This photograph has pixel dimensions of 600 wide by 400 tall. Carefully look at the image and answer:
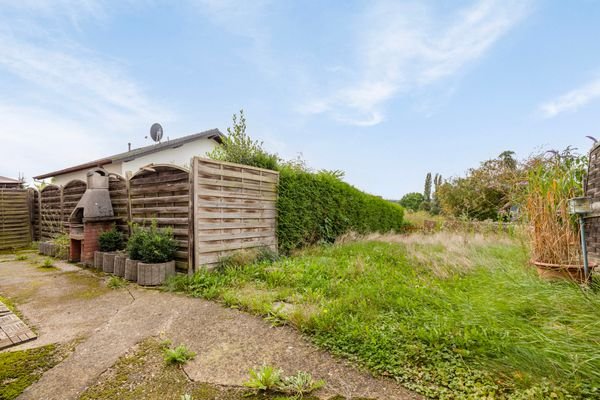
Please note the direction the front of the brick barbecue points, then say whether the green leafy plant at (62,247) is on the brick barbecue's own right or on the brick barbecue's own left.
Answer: on the brick barbecue's own right

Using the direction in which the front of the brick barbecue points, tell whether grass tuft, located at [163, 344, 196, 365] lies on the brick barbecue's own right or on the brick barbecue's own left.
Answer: on the brick barbecue's own left

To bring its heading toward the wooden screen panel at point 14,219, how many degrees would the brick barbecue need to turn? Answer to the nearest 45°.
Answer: approximately 135° to its right

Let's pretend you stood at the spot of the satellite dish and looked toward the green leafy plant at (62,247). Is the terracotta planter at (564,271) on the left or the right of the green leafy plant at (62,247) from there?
left

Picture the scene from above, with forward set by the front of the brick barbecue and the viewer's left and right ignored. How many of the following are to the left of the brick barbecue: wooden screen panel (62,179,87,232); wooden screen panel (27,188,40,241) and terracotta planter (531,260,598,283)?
1

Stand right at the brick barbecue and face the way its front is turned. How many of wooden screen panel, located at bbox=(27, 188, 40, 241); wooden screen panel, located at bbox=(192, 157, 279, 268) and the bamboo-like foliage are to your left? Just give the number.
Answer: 2

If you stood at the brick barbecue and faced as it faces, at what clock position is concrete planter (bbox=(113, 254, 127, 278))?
The concrete planter is roughly at 10 o'clock from the brick barbecue.

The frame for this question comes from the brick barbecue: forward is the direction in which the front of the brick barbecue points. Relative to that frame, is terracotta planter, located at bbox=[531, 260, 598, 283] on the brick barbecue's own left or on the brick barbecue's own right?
on the brick barbecue's own left

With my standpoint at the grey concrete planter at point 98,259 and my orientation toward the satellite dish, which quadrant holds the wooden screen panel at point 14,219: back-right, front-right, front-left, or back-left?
front-left

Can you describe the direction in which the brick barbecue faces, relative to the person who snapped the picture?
facing the viewer and to the left of the viewer

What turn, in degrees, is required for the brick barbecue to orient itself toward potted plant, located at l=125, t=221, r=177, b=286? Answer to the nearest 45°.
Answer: approximately 45° to its left

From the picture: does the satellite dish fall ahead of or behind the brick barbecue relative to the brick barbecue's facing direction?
behind

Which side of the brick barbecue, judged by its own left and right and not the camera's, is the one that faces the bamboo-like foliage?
left

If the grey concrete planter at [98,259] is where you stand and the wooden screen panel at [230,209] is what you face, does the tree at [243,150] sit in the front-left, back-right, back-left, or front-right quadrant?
front-left

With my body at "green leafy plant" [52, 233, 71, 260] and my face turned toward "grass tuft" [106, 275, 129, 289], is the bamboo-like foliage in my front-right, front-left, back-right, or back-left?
front-left

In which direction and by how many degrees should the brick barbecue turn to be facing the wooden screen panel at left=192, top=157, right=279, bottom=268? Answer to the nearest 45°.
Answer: approximately 90° to its left

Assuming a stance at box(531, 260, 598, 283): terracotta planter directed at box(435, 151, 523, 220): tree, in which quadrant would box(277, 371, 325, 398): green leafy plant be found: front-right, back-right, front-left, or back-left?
back-left

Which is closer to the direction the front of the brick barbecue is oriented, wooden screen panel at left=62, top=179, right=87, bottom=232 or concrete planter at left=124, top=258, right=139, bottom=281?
the concrete planter
